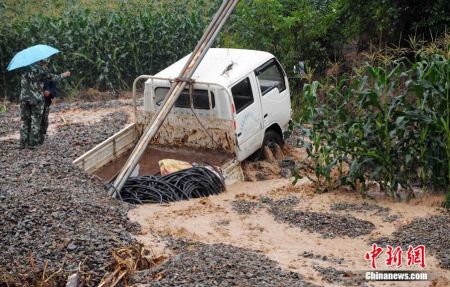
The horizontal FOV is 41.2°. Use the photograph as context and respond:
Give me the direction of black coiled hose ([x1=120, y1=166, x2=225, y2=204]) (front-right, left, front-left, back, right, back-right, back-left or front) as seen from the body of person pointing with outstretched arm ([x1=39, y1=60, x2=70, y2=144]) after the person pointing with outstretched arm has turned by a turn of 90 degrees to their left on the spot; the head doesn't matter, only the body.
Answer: back-right

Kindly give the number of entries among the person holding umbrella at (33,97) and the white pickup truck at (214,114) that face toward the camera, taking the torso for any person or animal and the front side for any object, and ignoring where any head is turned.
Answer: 0

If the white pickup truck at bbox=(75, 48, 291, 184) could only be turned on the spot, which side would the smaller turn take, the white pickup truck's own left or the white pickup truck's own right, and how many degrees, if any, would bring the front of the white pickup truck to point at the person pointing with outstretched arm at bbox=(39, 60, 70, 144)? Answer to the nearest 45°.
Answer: approximately 135° to the white pickup truck's own left

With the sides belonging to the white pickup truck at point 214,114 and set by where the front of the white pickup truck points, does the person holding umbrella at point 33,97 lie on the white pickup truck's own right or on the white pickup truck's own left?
on the white pickup truck's own left

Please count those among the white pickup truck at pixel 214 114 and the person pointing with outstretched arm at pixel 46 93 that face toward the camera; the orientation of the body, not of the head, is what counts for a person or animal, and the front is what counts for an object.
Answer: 0

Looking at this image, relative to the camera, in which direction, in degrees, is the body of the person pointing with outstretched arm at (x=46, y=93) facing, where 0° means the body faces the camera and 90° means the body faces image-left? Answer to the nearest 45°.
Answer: approximately 270°

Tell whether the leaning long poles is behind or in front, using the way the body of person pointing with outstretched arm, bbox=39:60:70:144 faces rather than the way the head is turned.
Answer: in front

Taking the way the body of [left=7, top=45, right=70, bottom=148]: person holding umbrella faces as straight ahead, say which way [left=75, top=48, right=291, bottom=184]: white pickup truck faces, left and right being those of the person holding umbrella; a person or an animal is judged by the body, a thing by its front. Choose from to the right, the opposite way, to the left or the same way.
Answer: the same way

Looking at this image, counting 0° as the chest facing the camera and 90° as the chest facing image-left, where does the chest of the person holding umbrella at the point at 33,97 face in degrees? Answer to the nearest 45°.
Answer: approximately 225°

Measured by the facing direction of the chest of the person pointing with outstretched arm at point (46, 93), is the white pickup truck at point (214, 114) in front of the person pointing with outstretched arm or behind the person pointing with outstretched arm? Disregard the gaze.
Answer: in front

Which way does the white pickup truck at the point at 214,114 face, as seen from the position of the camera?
facing away from the viewer and to the right of the viewer
